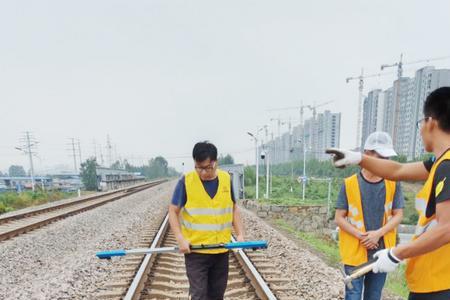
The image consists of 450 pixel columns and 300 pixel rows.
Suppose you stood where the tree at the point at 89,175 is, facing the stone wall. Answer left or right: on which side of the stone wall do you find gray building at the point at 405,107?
left

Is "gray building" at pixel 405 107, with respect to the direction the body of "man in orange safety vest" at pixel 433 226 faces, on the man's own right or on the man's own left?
on the man's own right

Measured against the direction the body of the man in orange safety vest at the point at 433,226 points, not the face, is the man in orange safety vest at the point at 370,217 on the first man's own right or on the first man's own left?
on the first man's own right

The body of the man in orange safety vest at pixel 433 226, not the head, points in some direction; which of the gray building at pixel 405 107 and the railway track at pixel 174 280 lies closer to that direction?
the railway track

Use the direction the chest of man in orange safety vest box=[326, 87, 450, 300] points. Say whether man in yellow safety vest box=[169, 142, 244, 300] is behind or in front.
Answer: in front

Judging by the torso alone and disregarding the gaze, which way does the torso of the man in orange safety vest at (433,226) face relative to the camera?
to the viewer's left
